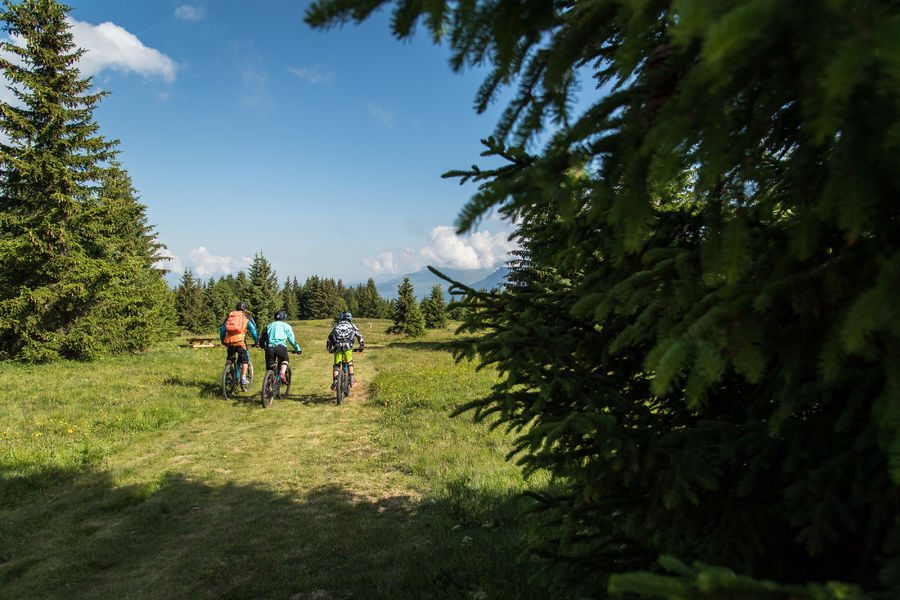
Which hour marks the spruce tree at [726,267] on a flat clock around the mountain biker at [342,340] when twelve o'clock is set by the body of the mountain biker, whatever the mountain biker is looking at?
The spruce tree is roughly at 6 o'clock from the mountain biker.

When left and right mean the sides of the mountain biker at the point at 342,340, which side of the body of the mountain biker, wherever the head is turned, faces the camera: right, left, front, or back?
back

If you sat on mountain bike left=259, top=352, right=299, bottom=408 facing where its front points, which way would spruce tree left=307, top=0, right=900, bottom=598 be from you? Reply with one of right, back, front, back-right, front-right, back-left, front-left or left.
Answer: back-right

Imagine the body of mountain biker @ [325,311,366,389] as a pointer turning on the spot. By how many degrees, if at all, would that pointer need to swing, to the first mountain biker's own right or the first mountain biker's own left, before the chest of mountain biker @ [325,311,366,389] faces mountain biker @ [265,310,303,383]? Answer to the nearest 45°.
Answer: approximately 90° to the first mountain biker's own left

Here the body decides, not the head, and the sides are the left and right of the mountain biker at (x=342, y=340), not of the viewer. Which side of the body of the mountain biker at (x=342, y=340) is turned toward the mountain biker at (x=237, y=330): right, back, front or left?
left

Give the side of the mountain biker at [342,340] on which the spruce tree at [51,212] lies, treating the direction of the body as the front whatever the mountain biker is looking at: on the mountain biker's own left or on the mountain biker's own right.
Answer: on the mountain biker's own left

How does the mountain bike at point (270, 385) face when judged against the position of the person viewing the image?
facing away from the viewer and to the right of the viewer
